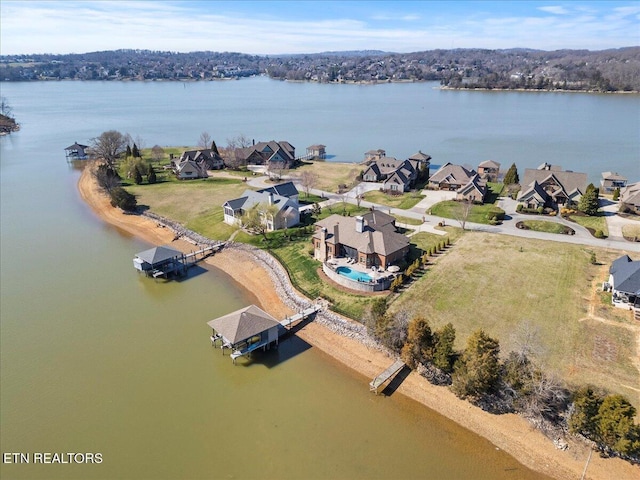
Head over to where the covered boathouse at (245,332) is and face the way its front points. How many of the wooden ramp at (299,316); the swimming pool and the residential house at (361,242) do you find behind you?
3

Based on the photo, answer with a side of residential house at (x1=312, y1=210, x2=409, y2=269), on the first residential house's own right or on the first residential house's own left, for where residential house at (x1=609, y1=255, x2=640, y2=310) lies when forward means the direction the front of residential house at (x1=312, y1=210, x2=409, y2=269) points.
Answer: on the first residential house's own right

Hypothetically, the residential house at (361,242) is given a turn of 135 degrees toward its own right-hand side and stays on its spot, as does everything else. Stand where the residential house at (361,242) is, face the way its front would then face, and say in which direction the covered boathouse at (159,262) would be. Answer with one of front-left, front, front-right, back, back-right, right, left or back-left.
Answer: right

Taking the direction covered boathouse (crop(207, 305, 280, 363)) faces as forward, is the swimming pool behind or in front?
behind

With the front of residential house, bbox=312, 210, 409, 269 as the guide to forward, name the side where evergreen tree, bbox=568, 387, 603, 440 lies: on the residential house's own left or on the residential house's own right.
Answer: on the residential house's own right

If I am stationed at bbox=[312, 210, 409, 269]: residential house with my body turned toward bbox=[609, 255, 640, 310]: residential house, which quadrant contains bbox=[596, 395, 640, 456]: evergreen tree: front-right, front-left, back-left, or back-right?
front-right

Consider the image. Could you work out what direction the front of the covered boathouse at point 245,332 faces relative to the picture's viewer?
facing the viewer and to the left of the viewer

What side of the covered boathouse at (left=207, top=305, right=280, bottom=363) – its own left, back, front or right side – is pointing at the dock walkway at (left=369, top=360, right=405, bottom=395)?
left

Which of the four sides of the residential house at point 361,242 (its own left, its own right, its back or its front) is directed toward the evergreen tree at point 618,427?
right

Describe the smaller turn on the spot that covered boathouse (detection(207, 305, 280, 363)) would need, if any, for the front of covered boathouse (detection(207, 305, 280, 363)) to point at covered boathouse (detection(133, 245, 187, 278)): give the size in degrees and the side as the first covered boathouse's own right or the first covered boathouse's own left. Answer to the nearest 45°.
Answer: approximately 90° to the first covered boathouse's own right

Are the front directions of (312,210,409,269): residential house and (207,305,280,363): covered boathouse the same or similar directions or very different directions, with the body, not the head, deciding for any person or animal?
very different directions
